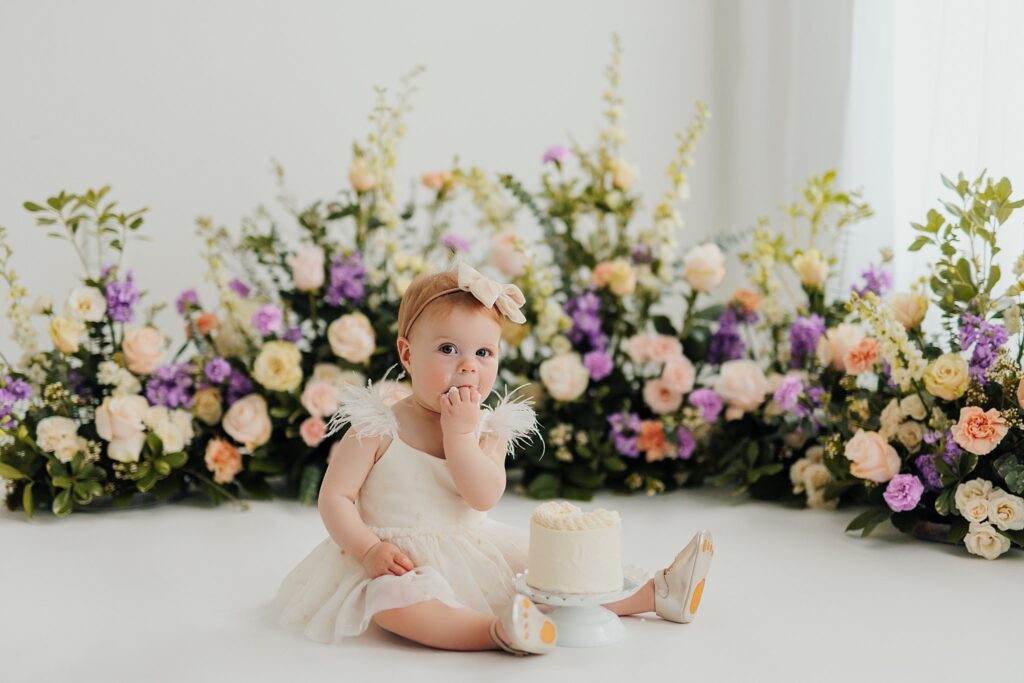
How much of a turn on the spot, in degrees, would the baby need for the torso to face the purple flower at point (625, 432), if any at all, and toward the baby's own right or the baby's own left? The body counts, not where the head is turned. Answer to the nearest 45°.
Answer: approximately 135° to the baby's own left

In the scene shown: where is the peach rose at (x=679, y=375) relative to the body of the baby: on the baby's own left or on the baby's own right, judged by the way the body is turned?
on the baby's own left

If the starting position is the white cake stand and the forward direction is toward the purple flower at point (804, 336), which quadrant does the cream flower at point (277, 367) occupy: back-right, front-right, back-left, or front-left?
front-left

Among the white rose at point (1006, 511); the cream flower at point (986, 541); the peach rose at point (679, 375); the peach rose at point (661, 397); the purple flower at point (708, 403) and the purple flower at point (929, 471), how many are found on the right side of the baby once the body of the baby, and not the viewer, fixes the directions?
0

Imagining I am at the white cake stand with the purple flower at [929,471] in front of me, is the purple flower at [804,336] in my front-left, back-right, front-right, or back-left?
front-left

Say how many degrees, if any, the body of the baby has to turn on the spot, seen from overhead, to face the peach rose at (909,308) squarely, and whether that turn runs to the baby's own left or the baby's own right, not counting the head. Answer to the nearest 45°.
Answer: approximately 90° to the baby's own left

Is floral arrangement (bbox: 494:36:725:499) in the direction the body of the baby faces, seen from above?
no

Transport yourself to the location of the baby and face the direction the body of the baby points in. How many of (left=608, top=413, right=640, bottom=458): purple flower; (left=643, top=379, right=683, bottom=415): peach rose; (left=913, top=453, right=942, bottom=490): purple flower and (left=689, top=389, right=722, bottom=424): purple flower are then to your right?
0

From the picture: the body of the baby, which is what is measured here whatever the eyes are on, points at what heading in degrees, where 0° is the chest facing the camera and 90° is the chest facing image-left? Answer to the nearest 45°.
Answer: approximately 315°

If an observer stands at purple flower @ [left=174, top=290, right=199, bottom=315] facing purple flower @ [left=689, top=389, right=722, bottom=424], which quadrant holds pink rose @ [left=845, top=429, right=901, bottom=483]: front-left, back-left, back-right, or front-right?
front-right

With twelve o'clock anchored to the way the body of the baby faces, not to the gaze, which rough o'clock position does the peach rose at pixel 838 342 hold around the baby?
The peach rose is roughly at 9 o'clock from the baby.

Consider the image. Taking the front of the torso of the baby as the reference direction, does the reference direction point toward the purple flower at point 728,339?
no

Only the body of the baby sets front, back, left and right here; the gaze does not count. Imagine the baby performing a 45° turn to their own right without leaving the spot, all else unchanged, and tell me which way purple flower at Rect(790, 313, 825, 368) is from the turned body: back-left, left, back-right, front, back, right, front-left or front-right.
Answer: back-left

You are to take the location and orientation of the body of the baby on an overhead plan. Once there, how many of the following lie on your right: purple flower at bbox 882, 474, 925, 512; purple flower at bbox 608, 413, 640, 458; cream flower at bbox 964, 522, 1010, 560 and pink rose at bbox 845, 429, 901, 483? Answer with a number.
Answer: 0

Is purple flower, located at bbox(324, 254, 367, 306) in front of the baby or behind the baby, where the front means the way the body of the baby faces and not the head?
behind

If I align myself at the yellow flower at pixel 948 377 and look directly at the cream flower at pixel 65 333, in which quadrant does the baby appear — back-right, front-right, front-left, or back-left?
front-left

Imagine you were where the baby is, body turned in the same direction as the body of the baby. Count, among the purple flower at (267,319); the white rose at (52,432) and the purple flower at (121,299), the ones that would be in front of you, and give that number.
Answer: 0

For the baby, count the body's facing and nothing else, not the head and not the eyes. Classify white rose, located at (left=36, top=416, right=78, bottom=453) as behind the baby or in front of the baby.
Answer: behind

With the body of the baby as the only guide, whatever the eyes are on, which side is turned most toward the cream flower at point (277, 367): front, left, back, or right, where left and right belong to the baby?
back

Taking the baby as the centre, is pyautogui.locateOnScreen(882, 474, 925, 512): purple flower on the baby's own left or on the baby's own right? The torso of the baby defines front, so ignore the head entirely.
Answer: on the baby's own left

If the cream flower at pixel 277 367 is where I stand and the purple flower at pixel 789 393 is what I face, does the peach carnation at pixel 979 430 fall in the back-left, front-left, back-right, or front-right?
front-right

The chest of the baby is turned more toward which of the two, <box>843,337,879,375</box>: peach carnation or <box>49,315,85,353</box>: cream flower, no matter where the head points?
the peach carnation
